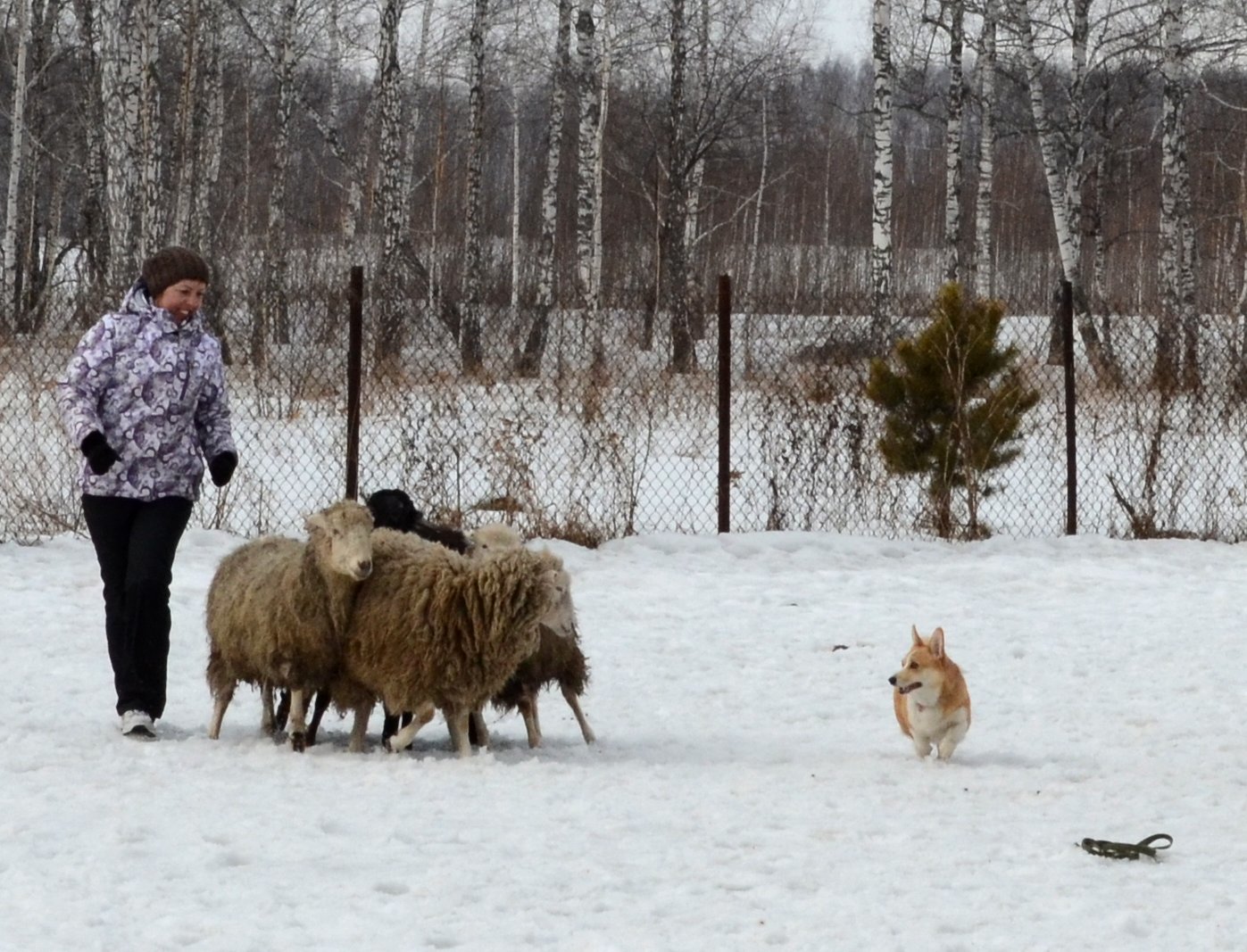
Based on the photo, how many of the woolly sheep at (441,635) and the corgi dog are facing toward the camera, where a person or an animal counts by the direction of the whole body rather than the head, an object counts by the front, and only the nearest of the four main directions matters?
1

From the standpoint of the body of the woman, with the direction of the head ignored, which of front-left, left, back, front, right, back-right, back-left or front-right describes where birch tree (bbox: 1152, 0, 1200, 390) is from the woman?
left

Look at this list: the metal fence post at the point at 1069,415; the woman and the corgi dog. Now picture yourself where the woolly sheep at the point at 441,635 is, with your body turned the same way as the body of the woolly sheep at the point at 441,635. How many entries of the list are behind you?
1

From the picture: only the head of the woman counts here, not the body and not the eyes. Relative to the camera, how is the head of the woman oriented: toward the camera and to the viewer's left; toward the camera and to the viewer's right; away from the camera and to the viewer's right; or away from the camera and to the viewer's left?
toward the camera and to the viewer's right

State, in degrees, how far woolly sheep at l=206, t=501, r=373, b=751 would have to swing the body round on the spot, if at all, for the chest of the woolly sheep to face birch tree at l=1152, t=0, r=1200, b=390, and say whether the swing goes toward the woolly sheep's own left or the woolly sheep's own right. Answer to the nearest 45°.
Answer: approximately 90° to the woolly sheep's own left

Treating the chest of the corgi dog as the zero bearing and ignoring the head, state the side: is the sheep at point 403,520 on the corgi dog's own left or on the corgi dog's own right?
on the corgi dog's own right

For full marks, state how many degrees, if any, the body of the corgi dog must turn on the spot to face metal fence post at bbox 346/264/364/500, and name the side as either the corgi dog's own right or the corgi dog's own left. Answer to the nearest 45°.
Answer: approximately 135° to the corgi dog's own right

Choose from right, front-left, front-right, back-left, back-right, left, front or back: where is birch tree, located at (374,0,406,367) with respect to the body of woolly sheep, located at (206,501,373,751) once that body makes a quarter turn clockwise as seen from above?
back-right

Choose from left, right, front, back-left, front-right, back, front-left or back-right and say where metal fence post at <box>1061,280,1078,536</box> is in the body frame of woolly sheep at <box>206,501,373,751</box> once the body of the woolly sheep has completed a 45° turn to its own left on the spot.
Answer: front-left

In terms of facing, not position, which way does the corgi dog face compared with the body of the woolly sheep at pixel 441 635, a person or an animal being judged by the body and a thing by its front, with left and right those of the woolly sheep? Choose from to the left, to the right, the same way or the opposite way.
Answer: to the right

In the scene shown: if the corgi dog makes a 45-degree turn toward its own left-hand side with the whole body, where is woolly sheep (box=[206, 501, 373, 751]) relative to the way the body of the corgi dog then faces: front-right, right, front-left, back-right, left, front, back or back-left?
back-right

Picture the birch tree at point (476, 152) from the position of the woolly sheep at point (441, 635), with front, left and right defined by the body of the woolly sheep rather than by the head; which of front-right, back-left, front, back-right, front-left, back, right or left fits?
left

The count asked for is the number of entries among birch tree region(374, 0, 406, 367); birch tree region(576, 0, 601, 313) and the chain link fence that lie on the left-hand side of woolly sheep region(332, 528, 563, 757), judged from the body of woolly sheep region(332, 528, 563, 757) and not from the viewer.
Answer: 3

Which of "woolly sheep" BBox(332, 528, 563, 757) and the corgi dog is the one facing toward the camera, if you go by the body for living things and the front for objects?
the corgi dog

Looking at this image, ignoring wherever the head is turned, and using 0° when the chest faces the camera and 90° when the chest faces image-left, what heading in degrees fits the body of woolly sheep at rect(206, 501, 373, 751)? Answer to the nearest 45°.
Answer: approximately 315°

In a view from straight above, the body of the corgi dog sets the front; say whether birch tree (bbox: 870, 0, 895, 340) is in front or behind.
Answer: behind

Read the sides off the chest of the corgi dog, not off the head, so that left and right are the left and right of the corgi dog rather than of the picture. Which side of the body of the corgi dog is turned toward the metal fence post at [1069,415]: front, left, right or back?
back

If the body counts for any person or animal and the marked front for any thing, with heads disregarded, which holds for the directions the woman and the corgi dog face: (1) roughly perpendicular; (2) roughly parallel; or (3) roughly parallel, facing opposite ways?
roughly parallel

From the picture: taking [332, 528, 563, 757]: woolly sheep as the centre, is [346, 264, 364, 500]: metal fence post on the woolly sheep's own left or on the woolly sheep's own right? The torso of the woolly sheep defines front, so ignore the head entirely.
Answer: on the woolly sheep's own left
